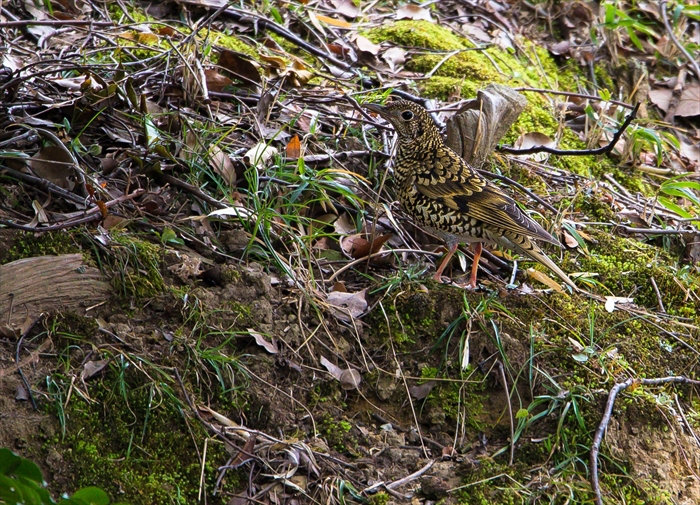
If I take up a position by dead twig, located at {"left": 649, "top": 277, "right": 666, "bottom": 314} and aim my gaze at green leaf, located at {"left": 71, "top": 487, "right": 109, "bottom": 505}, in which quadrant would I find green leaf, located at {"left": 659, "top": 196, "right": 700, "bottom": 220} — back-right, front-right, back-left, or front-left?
back-right

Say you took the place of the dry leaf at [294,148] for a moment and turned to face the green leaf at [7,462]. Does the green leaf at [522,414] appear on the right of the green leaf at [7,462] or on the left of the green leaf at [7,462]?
left

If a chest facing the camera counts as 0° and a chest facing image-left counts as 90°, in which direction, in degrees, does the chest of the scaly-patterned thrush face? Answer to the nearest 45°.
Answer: approximately 90°

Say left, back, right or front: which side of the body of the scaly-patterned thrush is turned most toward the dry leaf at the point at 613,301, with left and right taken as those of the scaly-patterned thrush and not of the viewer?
back

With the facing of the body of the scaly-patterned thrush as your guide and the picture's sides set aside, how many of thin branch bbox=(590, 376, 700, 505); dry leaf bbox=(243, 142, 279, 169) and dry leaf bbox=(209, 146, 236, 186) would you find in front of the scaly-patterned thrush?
2

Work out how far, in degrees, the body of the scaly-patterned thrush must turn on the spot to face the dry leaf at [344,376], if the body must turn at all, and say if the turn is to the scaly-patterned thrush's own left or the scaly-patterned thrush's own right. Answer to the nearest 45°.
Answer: approximately 90° to the scaly-patterned thrush's own left

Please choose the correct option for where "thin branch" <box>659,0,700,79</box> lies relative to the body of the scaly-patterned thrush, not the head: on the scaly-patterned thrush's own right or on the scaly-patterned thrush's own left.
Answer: on the scaly-patterned thrush's own right

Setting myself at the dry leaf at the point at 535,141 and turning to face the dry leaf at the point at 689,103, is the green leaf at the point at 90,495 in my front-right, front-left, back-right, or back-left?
back-right

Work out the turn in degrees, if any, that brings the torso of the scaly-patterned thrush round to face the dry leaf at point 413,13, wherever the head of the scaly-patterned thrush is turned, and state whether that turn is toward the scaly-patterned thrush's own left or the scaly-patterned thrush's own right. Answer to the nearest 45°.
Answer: approximately 90° to the scaly-patterned thrush's own right

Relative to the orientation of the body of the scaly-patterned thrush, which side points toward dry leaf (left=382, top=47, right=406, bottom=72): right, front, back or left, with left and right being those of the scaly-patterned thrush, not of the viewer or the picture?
right

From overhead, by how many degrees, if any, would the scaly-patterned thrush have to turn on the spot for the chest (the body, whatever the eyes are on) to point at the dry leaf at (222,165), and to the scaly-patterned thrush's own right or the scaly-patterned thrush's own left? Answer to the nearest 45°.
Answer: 0° — it already faces it

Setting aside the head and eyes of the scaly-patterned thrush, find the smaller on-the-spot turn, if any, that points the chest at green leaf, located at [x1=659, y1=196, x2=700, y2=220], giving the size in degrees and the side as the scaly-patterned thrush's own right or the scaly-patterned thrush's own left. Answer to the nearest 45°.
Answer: approximately 135° to the scaly-patterned thrush's own right

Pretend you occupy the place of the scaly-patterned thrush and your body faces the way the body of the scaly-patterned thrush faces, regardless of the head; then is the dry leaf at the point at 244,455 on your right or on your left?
on your left

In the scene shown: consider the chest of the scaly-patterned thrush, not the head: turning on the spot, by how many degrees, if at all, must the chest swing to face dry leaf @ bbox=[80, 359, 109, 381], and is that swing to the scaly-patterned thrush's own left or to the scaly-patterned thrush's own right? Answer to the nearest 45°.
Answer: approximately 45° to the scaly-patterned thrush's own left
